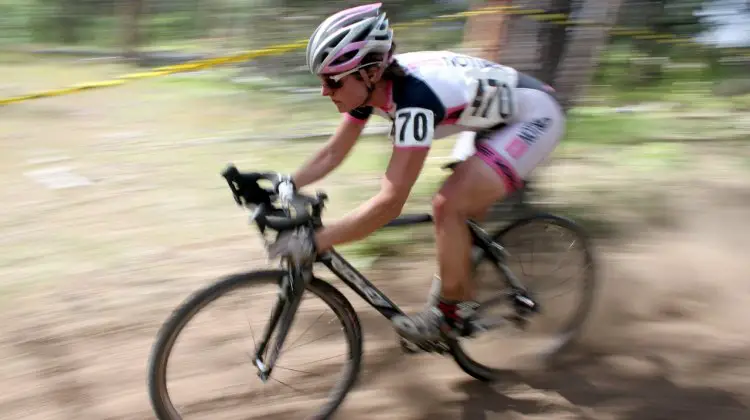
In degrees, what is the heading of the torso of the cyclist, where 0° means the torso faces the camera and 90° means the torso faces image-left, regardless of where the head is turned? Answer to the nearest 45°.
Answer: approximately 90°

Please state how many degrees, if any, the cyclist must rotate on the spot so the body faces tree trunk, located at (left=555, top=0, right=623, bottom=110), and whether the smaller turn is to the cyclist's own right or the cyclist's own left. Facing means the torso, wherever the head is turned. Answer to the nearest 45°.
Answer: approximately 135° to the cyclist's own right

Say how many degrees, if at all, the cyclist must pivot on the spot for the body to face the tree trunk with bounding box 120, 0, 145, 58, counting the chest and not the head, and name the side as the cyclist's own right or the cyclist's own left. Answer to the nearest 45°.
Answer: approximately 45° to the cyclist's own right

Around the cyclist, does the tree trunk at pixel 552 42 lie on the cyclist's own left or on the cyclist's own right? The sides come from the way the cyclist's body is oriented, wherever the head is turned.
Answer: on the cyclist's own right

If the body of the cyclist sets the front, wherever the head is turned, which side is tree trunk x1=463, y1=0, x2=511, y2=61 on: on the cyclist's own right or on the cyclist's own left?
on the cyclist's own right

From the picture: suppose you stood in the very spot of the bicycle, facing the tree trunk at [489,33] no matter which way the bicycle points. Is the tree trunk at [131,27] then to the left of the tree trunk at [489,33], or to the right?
left
